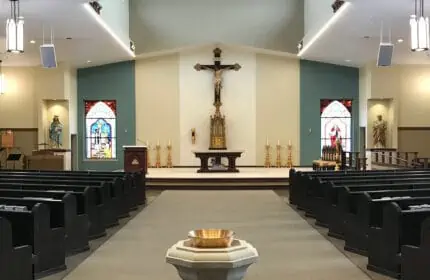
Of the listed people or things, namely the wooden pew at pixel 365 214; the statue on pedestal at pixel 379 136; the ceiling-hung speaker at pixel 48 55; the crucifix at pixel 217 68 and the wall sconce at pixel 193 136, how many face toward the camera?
4

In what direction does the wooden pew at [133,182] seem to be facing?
away from the camera

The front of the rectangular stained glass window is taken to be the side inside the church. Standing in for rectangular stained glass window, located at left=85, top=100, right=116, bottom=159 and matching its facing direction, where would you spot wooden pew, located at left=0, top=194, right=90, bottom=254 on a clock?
The wooden pew is roughly at 12 o'clock from the rectangular stained glass window.

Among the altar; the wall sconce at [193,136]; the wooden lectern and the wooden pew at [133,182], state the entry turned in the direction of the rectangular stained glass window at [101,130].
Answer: the wooden pew

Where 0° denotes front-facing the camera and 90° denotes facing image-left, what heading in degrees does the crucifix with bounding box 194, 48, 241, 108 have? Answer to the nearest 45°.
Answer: approximately 0°

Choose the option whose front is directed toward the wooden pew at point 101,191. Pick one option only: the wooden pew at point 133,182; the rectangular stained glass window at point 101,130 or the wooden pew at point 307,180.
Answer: the rectangular stained glass window

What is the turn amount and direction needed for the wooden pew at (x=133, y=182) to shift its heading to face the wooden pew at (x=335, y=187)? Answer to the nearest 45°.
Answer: approximately 135° to its right

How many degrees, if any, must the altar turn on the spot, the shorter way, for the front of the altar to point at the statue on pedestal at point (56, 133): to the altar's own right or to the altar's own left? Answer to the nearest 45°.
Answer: approximately 90° to the altar's own right

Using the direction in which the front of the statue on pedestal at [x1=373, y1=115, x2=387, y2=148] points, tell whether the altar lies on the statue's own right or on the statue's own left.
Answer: on the statue's own right

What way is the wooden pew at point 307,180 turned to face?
away from the camera
